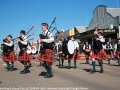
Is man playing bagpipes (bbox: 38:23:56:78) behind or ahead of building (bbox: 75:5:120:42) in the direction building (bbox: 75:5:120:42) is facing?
ahead

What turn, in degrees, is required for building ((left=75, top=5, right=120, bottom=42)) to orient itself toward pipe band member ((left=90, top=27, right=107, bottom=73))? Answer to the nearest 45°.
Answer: approximately 45° to its left

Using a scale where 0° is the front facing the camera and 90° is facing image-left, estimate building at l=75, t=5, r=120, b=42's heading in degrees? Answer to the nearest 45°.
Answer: approximately 45°

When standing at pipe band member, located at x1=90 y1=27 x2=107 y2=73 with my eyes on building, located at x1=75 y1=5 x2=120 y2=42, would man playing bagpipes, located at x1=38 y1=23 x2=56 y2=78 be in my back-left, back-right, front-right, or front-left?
back-left

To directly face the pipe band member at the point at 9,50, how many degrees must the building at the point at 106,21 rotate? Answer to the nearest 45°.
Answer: approximately 45° to its left
